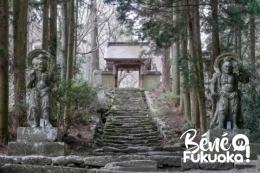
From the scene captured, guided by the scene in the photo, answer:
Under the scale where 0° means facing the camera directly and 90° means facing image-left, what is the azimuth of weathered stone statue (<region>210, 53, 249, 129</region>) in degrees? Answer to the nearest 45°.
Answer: approximately 0°

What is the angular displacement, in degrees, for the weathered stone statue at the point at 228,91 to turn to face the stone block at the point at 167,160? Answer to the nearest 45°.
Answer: approximately 45° to its right

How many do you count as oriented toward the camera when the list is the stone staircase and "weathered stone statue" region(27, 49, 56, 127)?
2

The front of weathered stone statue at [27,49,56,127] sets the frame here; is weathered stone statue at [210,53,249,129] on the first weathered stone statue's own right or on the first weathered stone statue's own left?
on the first weathered stone statue's own left

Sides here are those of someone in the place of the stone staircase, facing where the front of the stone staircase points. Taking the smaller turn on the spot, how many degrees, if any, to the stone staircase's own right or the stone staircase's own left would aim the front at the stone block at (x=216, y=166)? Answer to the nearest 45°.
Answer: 0° — it already faces it

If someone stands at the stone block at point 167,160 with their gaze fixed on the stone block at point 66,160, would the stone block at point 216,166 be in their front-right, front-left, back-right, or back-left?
back-left

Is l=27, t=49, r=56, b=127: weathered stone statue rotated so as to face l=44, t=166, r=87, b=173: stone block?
yes
